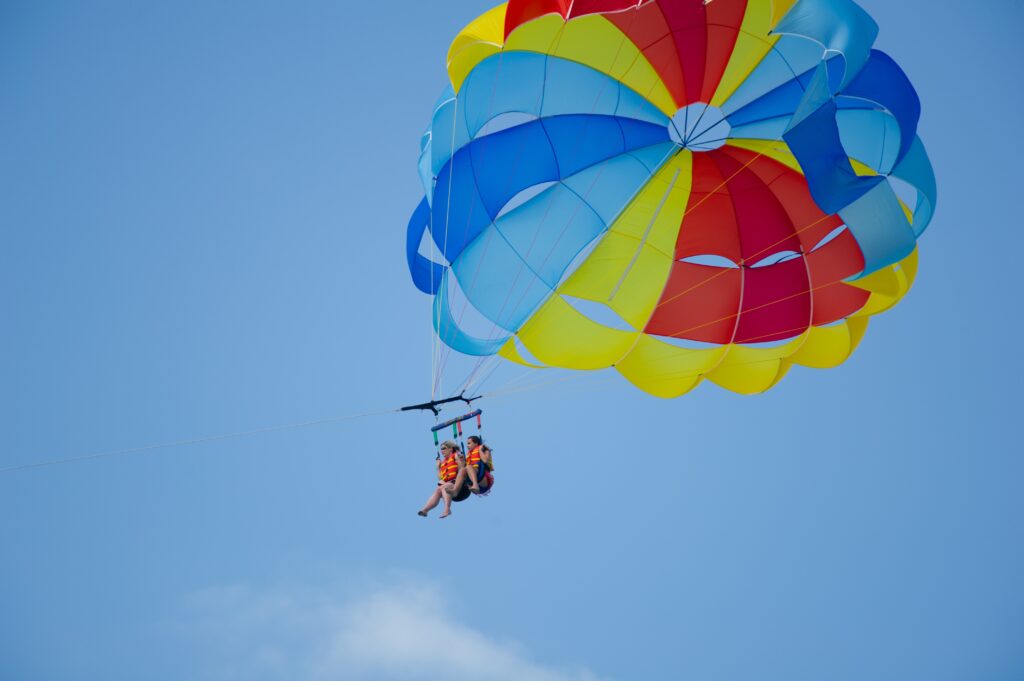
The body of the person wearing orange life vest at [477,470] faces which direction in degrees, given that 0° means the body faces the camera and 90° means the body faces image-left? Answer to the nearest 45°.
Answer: approximately 45°

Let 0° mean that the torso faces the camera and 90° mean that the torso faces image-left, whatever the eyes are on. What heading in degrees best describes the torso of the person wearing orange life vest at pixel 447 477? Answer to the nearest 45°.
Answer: approximately 45°

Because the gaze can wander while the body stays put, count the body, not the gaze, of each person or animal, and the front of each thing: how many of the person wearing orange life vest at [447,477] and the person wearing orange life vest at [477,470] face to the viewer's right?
0
